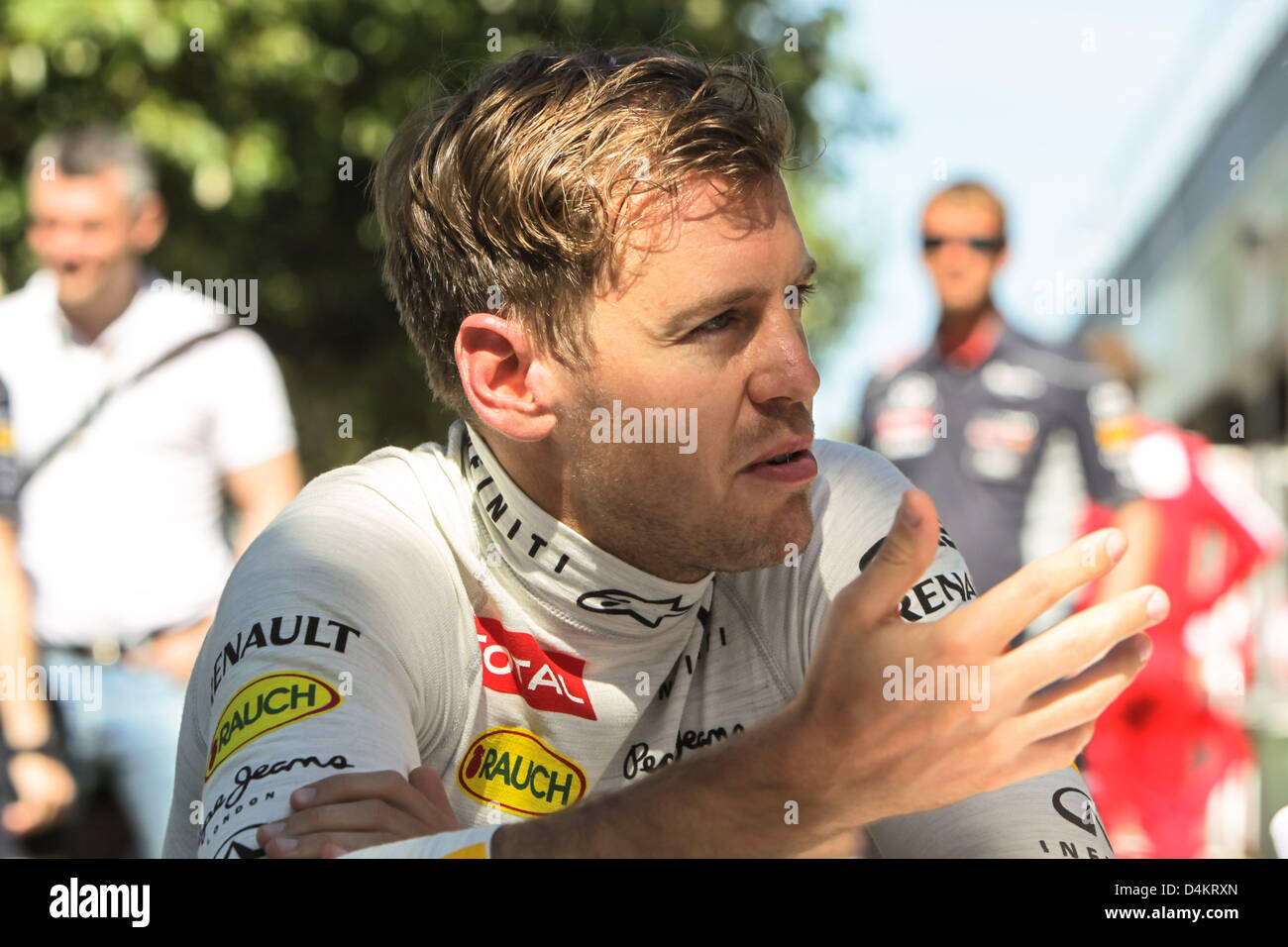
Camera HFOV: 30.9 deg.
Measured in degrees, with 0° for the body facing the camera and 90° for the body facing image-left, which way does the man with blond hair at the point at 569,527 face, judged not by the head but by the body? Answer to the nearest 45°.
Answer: approximately 315°

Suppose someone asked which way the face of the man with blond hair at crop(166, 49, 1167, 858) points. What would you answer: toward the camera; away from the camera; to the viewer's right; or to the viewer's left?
to the viewer's right

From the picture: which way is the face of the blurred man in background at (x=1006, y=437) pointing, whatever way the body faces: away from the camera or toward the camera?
toward the camera

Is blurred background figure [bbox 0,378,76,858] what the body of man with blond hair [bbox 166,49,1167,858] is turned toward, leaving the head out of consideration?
no

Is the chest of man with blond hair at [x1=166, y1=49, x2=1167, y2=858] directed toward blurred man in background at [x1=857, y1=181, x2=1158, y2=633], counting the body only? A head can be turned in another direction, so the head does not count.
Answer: no

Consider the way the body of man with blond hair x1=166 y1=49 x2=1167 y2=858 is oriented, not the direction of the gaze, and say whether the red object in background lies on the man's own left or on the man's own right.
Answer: on the man's own left

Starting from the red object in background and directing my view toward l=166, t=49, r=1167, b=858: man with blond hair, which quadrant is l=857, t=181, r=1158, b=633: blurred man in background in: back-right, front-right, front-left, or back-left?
front-right

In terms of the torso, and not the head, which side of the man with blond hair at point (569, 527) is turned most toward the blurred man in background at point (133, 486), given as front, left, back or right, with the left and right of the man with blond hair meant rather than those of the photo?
back
